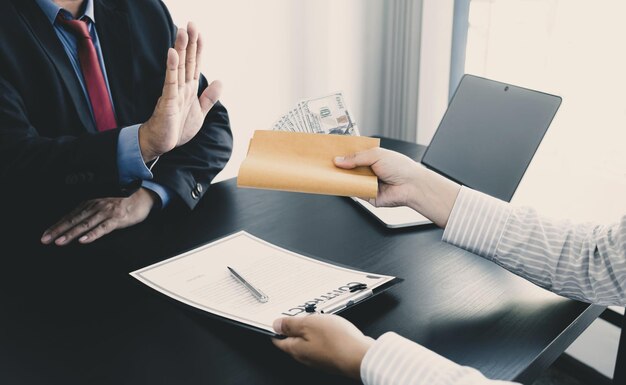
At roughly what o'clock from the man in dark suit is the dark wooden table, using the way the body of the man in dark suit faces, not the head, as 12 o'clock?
The dark wooden table is roughly at 1 o'clock from the man in dark suit.

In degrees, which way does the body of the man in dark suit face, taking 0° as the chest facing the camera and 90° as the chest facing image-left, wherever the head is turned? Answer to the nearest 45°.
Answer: approximately 315°
